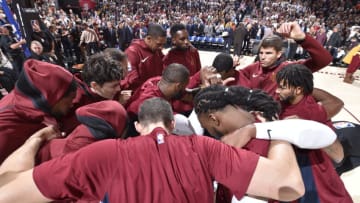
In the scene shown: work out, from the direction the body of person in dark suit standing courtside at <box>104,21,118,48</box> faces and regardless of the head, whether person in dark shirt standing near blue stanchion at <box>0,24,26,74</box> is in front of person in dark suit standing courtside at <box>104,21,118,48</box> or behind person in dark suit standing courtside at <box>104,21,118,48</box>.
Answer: in front

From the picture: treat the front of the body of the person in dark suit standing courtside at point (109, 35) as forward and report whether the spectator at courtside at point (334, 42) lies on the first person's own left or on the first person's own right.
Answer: on the first person's own left

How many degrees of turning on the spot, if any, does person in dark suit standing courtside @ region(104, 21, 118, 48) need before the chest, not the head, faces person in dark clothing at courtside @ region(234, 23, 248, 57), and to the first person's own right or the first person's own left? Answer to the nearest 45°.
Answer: approximately 90° to the first person's own left

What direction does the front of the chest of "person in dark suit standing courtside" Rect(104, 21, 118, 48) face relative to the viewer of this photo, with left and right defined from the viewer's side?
facing the viewer

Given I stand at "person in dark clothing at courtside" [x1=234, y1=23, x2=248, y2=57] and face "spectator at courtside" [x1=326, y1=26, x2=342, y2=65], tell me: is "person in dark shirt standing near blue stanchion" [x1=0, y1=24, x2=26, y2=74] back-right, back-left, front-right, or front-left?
back-right

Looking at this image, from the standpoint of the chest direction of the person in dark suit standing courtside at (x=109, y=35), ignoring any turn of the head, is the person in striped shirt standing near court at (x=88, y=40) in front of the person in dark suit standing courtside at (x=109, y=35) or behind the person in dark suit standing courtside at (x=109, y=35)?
in front
